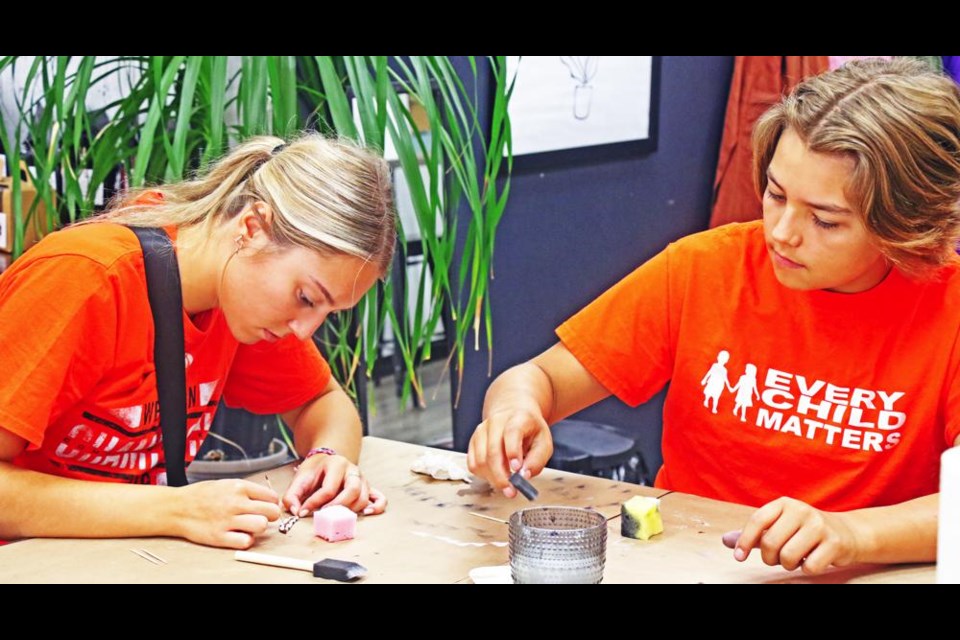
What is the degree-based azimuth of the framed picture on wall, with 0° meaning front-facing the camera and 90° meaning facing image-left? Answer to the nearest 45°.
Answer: approximately 45°

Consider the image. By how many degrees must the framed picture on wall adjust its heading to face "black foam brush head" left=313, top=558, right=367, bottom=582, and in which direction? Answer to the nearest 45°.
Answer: approximately 45° to its left

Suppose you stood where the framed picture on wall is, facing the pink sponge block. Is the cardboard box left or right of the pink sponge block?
right

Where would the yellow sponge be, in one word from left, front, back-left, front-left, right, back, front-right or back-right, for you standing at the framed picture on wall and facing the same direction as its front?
front-left

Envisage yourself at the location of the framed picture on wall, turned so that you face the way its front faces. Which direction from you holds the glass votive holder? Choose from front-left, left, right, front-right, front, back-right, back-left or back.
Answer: front-left
